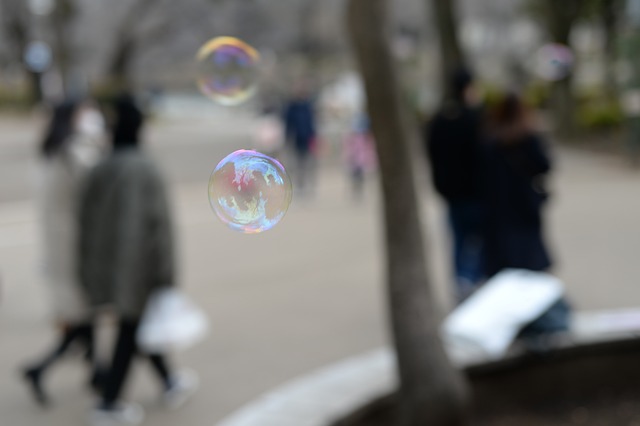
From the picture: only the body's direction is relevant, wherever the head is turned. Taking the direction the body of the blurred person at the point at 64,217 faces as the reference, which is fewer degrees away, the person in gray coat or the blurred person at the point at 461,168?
the blurred person

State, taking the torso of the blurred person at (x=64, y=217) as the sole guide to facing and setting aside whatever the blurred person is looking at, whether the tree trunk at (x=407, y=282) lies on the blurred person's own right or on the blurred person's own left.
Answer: on the blurred person's own right
